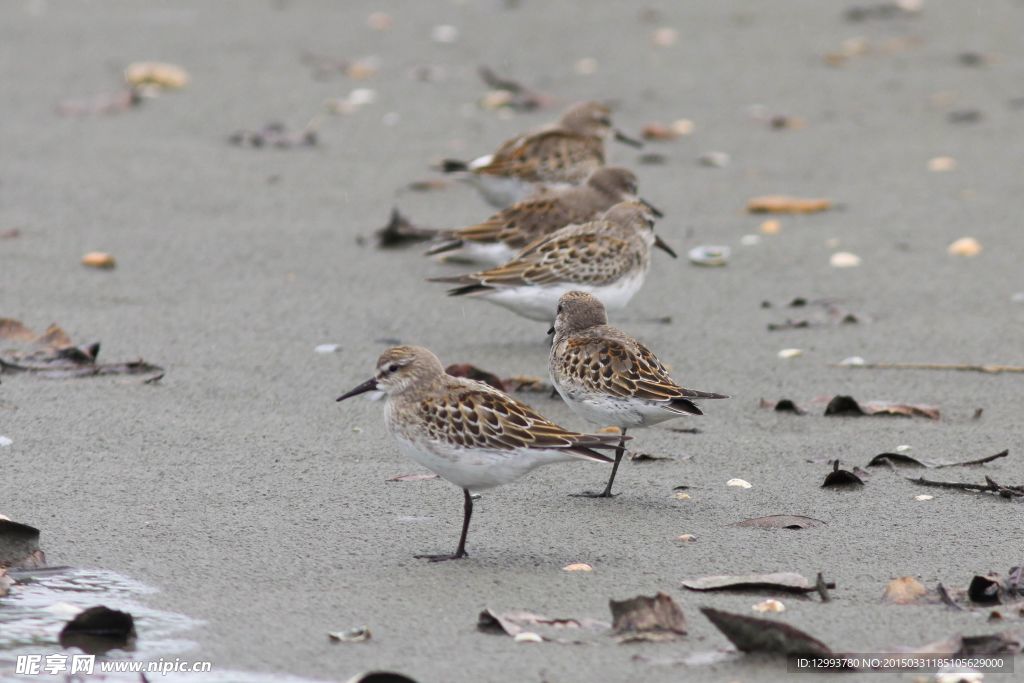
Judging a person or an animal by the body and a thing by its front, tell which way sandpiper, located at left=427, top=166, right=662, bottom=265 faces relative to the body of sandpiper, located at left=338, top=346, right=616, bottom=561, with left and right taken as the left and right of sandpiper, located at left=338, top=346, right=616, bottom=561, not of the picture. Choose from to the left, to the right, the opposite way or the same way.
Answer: the opposite way

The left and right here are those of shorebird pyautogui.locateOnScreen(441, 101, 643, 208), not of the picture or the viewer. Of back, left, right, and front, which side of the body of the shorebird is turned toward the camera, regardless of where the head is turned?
right

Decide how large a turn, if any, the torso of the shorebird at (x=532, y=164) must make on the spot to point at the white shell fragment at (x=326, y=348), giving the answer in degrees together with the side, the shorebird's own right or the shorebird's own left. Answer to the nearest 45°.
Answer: approximately 90° to the shorebird's own right

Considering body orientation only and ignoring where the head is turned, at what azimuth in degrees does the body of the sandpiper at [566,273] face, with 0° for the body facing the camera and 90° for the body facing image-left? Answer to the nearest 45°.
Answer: approximately 270°

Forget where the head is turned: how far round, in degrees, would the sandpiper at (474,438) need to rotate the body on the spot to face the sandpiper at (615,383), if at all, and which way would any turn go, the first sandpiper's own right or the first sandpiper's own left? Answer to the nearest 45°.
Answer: approximately 135° to the first sandpiper's own right

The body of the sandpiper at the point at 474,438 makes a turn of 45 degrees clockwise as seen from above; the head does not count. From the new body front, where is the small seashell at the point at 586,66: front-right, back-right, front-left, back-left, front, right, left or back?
front-right

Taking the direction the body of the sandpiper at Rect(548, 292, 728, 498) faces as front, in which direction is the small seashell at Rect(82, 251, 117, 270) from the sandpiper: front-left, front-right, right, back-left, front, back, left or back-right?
front-right

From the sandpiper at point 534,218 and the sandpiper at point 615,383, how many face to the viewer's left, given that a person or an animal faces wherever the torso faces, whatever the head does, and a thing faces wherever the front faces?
1

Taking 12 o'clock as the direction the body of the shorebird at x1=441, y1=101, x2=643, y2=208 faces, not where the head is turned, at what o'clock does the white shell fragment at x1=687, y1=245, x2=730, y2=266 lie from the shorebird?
The white shell fragment is roughly at 1 o'clock from the shorebird.

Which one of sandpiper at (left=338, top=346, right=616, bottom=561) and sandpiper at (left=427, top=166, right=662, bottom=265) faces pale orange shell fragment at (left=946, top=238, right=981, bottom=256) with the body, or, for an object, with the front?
sandpiper at (left=427, top=166, right=662, bottom=265)

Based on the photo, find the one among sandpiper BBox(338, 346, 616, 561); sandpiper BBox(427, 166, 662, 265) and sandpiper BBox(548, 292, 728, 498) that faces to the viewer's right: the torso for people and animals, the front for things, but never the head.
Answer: sandpiper BBox(427, 166, 662, 265)

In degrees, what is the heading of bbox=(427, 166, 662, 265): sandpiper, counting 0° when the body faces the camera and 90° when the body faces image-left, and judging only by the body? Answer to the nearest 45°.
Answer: approximately 270°

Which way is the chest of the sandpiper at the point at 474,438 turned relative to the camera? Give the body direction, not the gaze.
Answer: to the viewer's left

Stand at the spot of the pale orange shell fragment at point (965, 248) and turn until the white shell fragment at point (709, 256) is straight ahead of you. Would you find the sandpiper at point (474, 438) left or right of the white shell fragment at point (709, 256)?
left

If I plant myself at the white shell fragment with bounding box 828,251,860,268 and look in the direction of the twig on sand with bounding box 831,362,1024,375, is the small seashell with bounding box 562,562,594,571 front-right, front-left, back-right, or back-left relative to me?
front-right

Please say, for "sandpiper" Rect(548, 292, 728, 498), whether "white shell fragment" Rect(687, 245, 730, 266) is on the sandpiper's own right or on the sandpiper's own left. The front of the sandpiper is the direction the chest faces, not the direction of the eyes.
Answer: on the sandpiper's own right

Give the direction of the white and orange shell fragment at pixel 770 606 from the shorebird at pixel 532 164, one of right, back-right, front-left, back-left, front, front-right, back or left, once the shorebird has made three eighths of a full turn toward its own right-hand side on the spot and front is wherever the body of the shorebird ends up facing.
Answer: front-left

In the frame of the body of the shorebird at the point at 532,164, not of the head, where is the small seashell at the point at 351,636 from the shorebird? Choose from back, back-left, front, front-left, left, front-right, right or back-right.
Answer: right

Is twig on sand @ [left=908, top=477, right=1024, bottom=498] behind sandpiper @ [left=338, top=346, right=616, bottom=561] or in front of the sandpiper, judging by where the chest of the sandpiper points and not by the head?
behind
